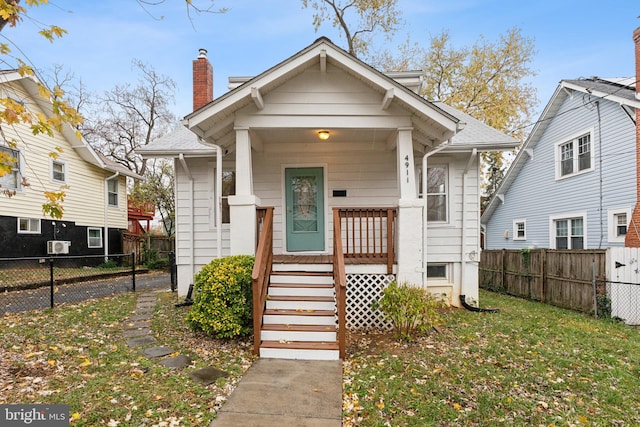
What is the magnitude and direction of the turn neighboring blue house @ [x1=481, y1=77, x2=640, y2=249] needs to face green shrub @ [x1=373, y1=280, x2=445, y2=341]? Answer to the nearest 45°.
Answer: approximately 45° to its right

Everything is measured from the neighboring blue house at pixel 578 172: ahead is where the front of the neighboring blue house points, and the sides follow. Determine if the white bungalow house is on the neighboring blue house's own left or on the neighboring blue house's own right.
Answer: on the neighboring blue house's own right

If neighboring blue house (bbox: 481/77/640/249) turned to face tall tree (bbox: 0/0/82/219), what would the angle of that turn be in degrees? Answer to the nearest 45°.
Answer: approximately 45° to its right

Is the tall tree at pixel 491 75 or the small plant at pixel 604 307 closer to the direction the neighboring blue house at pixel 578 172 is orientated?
the small plant

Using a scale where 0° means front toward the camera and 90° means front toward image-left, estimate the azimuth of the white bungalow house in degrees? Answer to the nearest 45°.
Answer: approximately 0°

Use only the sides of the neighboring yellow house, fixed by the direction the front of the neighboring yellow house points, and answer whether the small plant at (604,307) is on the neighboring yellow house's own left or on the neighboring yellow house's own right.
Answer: on the neighboring yellow house's own left

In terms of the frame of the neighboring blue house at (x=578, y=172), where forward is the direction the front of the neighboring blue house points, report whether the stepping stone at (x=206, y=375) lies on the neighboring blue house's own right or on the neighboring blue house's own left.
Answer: on the neighboring blue house's own right
